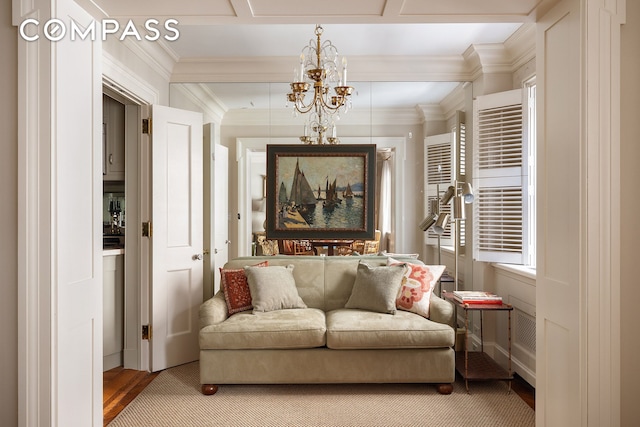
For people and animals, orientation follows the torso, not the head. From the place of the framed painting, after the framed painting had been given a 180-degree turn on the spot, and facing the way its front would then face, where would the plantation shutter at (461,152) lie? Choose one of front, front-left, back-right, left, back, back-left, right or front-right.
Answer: right

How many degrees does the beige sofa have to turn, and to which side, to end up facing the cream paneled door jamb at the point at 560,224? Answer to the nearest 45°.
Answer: approximately 45° to its left

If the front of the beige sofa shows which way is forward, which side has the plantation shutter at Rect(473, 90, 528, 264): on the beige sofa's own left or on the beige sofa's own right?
on the beige sofa's own left

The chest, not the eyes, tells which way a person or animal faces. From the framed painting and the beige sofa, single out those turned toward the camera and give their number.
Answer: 2

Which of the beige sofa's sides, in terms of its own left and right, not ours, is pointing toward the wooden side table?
left

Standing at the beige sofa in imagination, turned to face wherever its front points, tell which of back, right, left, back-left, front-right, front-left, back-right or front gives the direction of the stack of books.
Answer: left

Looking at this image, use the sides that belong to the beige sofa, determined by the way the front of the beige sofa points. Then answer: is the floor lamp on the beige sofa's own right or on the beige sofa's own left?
on the beige sofa's own left

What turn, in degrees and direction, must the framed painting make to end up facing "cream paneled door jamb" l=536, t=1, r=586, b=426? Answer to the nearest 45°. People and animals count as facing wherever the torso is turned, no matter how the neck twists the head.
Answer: approximately 45° to its left

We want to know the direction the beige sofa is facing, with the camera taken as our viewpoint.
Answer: facing the viewer

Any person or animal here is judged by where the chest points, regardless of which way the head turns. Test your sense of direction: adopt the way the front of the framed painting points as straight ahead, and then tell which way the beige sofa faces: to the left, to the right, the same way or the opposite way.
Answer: the same way
